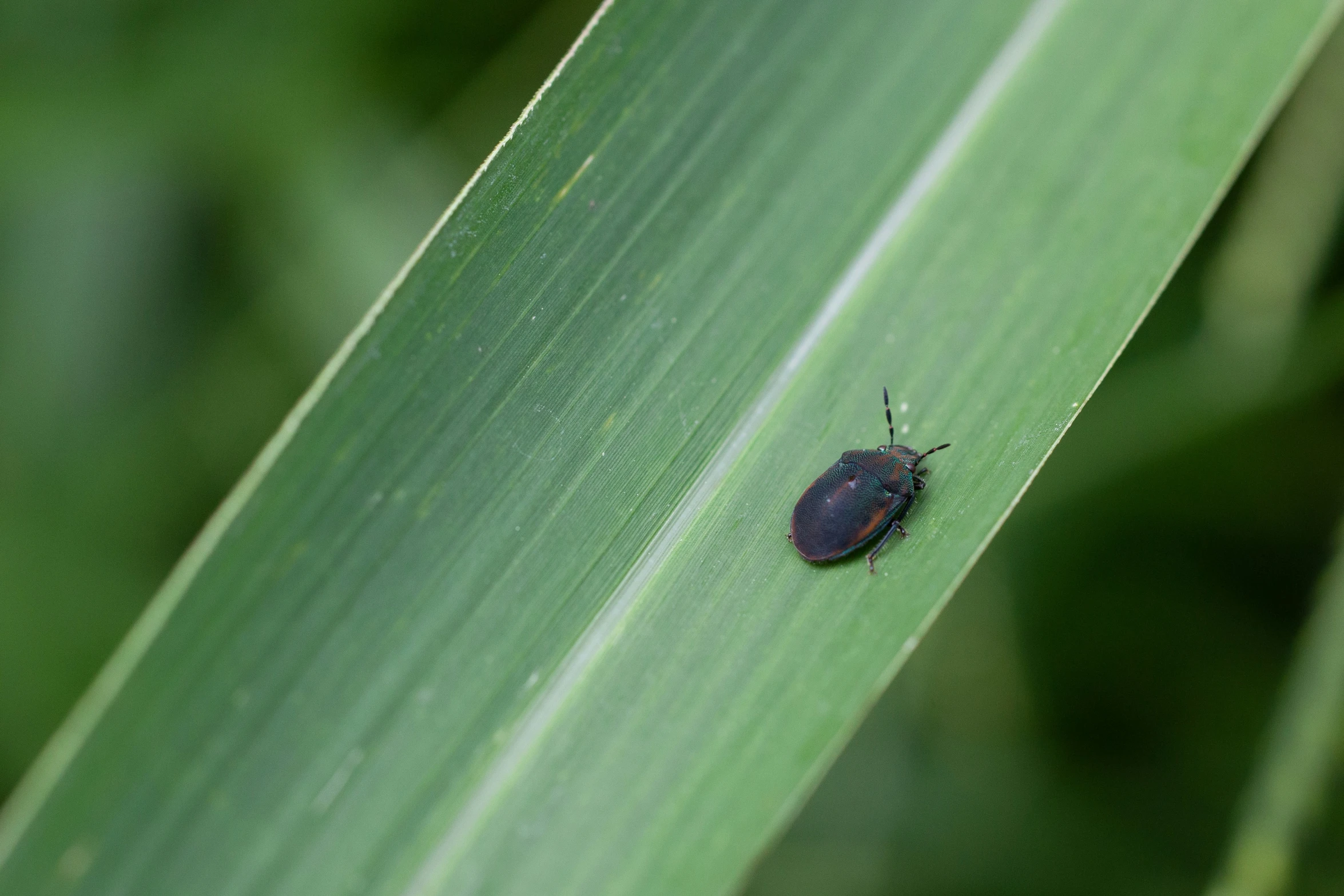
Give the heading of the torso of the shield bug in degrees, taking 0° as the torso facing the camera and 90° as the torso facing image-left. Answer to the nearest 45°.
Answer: approximately 225°
